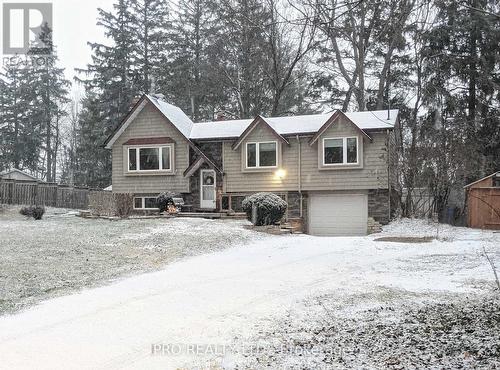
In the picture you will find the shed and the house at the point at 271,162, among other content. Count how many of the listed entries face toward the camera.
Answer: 2

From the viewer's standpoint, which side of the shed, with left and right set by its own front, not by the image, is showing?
front

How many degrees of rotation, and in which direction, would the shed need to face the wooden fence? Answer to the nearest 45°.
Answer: approximately 90° to its right

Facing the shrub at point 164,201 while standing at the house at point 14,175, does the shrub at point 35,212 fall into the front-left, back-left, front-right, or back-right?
front-right

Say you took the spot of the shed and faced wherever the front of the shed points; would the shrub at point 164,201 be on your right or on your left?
on your right

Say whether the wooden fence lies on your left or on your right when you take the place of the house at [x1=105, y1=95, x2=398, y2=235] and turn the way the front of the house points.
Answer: on your right

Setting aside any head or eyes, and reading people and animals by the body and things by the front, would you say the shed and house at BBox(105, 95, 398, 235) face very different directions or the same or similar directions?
same or similar directions

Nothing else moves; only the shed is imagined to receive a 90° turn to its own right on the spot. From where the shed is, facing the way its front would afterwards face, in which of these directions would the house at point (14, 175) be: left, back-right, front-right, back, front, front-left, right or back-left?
front

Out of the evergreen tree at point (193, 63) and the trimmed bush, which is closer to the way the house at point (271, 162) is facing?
the trimmed bush

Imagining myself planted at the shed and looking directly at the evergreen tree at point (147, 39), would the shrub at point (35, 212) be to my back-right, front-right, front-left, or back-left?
front-left

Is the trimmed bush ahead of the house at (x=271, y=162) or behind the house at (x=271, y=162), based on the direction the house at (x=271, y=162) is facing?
ahead

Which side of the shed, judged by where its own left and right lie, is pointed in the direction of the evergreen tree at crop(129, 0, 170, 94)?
right

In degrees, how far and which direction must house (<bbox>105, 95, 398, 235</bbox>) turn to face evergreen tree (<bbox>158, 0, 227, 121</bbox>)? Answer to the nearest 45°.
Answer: approximately 135° to its right

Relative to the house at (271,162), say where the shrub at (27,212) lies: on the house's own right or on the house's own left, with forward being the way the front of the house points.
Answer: on the house's own right
